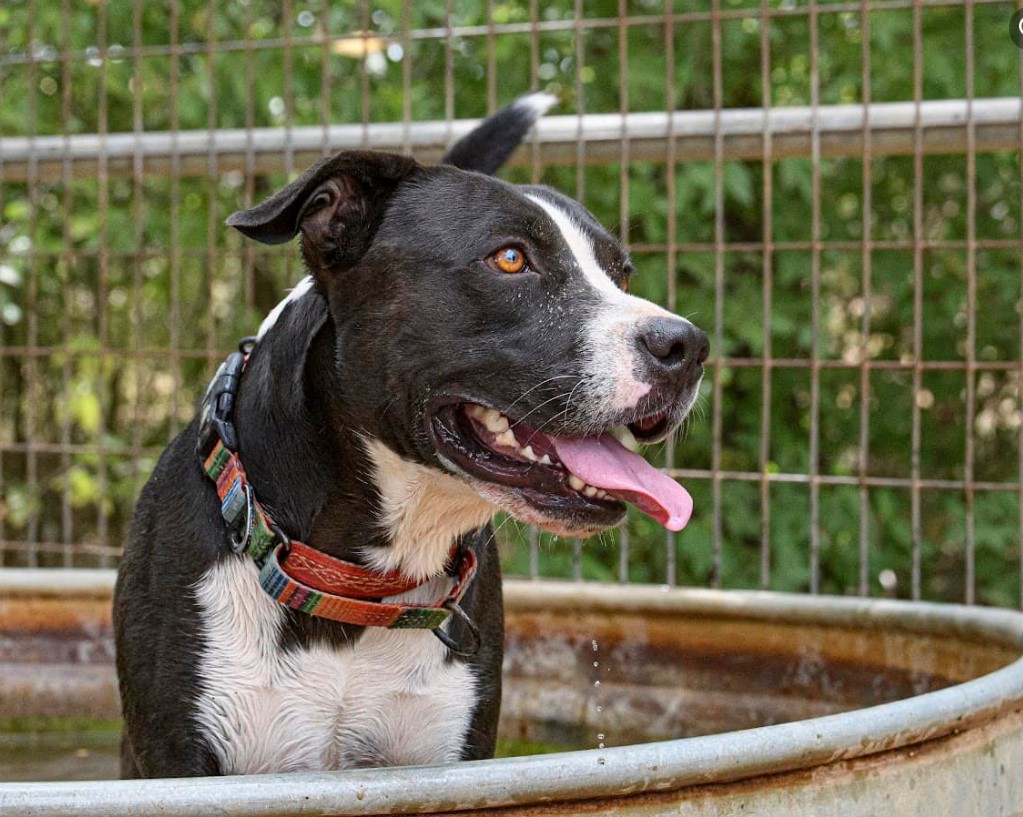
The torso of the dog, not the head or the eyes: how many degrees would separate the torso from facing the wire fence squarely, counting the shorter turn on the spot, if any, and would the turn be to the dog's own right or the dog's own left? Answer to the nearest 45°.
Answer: approximately 135° to the dog's own left

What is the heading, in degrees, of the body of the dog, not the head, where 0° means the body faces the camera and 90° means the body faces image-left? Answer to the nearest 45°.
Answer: approximately 315°
